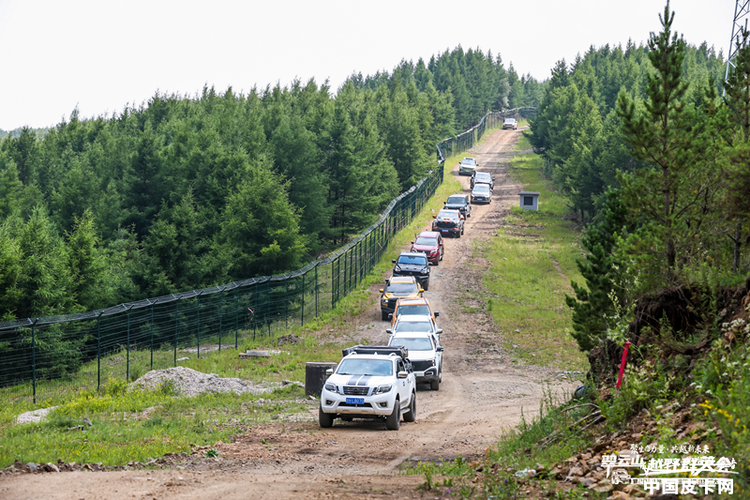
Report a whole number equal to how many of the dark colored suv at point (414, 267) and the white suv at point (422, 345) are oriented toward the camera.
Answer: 2

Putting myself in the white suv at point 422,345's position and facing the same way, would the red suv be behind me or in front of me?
behind

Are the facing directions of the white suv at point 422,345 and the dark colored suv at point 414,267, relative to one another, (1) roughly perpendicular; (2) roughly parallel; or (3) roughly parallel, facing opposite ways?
roughly parallel

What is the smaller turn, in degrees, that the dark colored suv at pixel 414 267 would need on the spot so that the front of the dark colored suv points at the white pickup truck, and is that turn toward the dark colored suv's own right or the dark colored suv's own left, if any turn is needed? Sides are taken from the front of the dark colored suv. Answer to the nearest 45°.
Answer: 0° — it already faces it

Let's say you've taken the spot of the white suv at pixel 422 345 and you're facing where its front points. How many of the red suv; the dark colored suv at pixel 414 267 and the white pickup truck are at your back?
2

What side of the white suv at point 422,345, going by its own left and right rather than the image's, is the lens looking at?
front

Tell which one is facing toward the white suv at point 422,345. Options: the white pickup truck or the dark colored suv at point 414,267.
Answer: the dark colored suv

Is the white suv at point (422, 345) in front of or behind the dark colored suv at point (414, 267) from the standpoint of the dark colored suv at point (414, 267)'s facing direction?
in front

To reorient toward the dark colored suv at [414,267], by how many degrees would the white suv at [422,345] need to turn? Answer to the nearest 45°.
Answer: approximately 180°

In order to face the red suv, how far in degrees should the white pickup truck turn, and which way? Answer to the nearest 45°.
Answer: approximately 135° to its right

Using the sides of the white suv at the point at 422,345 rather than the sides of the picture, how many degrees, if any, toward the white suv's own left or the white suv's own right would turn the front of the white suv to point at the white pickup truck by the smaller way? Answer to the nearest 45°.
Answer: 0° — it already faces it

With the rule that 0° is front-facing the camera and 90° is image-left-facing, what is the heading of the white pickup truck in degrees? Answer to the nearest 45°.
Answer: approximately 45°

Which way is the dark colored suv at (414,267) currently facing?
toward the camera

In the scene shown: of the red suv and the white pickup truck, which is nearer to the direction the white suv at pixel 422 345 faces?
the white pickup truck
